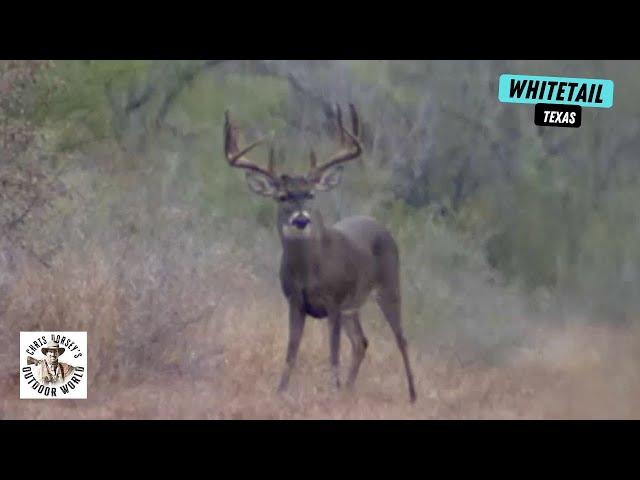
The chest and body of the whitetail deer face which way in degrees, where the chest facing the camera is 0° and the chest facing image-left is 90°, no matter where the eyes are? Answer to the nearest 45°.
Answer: approximately 45°
